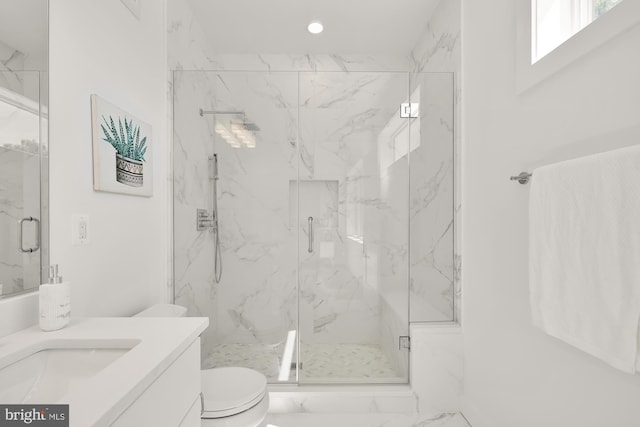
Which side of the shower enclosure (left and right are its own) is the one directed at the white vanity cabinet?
front

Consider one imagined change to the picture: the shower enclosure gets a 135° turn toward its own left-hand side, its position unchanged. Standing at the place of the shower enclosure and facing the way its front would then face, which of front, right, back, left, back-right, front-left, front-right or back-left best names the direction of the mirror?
back

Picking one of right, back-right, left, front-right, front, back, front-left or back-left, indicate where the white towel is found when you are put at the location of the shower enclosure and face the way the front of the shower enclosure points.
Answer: front-left

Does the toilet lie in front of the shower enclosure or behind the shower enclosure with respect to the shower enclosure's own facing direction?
in front

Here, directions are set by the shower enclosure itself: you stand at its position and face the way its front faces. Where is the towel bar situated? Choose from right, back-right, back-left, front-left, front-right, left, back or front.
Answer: front-left

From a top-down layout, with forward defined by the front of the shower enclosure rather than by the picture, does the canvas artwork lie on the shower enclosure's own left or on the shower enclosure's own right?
on the shower enclosure's own right

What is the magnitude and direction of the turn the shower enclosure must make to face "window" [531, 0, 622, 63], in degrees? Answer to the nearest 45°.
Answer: approximately 45° to its left
